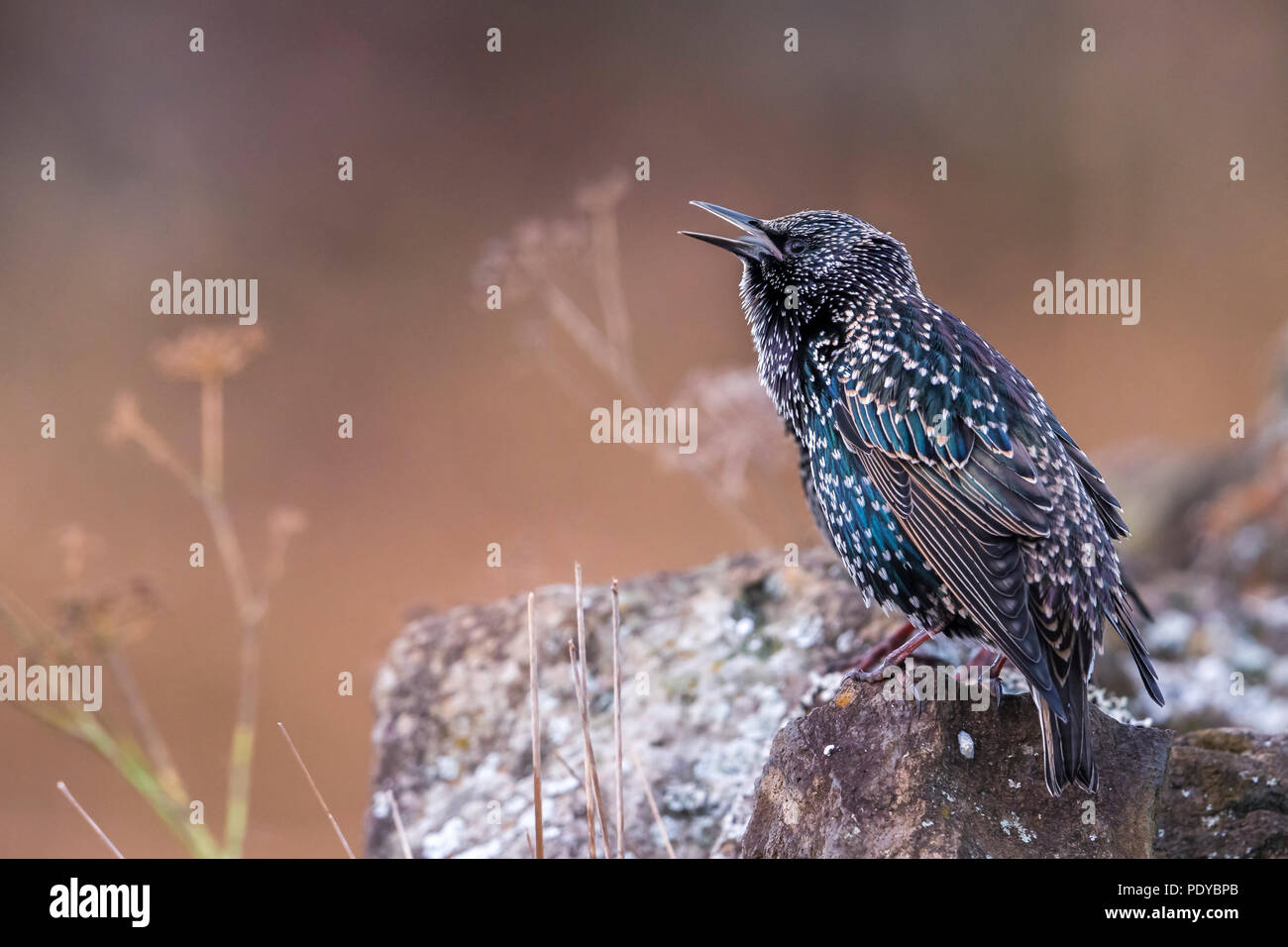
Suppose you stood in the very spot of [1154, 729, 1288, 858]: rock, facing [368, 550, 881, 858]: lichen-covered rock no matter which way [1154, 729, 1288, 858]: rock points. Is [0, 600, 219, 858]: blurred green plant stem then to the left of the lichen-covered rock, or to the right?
left

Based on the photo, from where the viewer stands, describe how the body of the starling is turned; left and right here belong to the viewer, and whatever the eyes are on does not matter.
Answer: facing away from the viewer and to the left of the viewer

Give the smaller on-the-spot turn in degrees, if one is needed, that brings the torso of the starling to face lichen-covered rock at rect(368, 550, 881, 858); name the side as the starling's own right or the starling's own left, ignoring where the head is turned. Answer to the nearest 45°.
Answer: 0° — it already faces it
